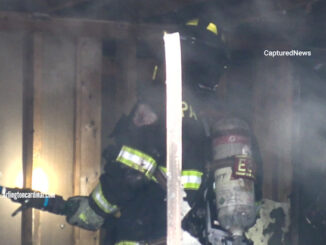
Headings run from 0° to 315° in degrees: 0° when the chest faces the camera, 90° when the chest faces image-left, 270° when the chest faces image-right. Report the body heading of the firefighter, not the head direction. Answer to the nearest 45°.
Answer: approximately 135°
